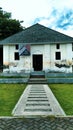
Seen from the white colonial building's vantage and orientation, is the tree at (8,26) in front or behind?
behind

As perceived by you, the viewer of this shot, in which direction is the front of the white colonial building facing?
facing the viewer
